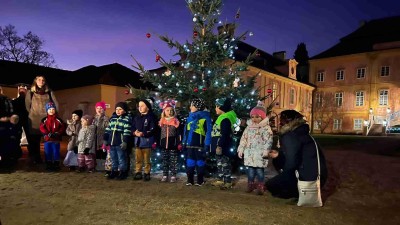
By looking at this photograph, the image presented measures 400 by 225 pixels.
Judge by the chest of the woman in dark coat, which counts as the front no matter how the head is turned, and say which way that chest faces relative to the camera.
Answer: to the viewer's left

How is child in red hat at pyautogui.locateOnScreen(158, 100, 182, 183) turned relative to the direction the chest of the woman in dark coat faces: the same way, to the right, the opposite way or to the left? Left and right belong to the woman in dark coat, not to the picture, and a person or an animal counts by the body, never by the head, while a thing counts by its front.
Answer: to the left

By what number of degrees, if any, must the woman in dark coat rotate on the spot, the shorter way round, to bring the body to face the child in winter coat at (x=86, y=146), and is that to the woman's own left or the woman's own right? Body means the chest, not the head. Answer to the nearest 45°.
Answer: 0° — they already face them

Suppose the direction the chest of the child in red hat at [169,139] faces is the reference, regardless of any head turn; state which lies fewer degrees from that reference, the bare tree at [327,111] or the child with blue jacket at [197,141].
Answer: the child with blue jacket

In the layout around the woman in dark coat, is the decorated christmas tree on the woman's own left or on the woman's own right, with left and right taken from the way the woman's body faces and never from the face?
on the woman's own right

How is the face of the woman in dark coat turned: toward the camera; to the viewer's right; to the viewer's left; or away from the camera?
to the viewer's left

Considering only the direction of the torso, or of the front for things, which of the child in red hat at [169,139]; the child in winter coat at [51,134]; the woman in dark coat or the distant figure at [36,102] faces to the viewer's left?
the woman in dark coat

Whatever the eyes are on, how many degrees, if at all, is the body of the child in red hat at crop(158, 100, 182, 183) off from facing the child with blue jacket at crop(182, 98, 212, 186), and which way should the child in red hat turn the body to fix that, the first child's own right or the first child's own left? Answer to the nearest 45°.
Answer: approximately 45° to the first child's own left

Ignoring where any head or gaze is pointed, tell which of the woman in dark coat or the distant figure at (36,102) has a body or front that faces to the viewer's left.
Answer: the woman in dark coat

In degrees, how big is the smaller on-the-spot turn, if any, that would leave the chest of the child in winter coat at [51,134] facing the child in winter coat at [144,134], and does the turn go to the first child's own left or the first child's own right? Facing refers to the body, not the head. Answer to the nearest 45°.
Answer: approximately 45° to the first child's own left

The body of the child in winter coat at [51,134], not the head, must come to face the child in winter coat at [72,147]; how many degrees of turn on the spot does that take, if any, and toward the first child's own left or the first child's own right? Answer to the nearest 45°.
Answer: approximately 90° to the first child's own left
